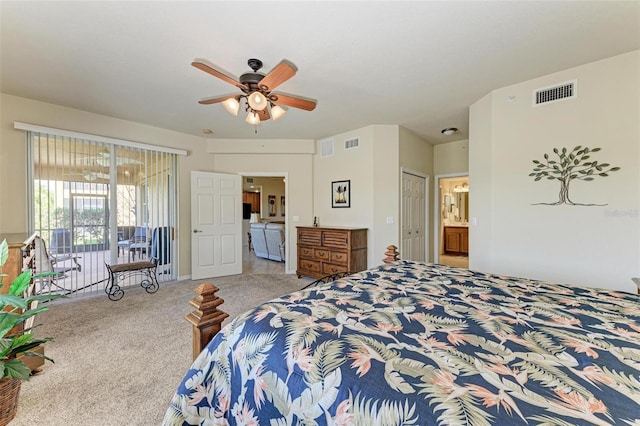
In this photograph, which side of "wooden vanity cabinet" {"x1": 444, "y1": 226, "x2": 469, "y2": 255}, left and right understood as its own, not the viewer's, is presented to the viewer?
front

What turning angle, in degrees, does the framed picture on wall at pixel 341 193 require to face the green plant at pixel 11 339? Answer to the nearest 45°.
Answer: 0° — it already faces it

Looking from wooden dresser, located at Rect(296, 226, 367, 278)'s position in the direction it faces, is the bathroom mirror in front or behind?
behind

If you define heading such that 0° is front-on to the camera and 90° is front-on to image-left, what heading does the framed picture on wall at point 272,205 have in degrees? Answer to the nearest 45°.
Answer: approximately 0°

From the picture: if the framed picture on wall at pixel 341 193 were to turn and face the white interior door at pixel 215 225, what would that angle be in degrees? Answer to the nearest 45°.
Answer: approximately 45° to its right

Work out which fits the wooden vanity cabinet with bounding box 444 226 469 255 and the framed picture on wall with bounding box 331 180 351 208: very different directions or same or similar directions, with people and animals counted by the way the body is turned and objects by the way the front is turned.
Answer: same or similar directions

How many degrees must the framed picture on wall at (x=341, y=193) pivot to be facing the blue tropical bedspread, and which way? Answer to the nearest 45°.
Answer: approximately 45° to its left

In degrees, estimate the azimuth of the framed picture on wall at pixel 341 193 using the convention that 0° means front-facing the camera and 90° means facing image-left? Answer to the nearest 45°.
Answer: approximately 45°

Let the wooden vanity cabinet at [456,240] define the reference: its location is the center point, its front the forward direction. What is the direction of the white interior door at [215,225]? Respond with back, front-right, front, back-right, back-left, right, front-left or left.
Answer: front-right

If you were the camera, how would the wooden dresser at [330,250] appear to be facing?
facing the viewer and to the left of the viewer

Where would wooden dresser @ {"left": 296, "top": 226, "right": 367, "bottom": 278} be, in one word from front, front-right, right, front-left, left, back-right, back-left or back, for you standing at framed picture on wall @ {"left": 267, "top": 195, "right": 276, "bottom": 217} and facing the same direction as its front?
front

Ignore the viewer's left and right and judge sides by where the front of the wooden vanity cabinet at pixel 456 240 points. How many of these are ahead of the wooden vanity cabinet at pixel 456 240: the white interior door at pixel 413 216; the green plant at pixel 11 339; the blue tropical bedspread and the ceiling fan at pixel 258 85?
4

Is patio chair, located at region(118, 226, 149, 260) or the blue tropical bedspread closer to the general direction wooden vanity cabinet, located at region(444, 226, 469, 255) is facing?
the blue tropical bedspread

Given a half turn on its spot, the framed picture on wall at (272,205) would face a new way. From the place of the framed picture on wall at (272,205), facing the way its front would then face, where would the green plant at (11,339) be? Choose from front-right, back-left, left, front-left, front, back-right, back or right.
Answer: back

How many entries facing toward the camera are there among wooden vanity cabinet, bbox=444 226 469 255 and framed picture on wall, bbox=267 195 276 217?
2

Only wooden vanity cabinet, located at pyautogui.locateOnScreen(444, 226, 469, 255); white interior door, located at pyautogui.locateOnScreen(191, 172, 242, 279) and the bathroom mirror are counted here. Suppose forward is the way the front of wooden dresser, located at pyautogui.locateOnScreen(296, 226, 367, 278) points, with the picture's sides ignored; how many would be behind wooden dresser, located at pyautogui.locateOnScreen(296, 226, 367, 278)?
2
